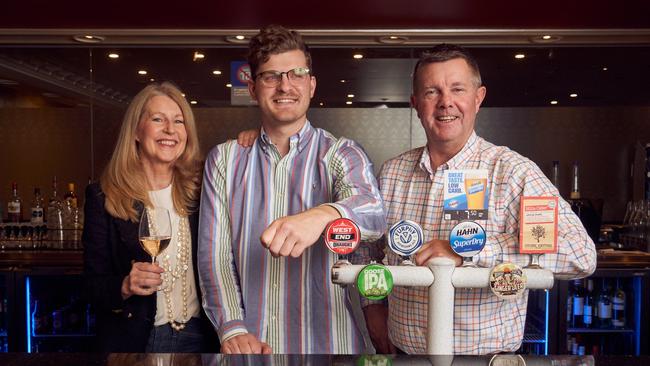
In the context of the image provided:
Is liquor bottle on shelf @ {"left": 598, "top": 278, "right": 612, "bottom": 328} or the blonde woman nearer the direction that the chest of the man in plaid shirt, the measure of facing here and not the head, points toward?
the blonde woman

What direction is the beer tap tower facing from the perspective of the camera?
toward the camera

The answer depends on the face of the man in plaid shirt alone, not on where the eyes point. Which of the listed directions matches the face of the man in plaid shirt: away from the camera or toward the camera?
toward the camera

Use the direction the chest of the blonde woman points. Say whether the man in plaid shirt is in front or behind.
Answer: in front

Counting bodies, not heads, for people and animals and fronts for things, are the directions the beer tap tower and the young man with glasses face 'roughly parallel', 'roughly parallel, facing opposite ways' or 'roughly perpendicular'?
roughly parallel

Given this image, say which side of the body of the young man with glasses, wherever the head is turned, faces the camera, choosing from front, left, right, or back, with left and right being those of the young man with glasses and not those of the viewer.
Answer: front

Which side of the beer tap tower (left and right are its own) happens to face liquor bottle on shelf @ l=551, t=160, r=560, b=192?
back

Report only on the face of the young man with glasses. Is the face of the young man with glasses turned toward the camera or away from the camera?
toward the camera

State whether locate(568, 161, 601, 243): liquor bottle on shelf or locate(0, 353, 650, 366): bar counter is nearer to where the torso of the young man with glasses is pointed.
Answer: the bar counter

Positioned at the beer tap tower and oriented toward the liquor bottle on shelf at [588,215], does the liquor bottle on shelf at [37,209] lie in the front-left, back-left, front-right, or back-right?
front-left

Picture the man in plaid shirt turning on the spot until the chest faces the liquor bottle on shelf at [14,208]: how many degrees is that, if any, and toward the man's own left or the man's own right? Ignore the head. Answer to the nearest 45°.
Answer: approximately 90° to the man's own right

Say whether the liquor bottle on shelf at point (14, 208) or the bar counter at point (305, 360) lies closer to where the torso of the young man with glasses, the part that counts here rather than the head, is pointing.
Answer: the bar counter

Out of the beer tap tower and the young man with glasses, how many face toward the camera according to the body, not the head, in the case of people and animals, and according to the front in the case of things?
2

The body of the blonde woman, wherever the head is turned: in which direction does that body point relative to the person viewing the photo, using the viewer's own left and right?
facing the viewer and to the right of the viewer
